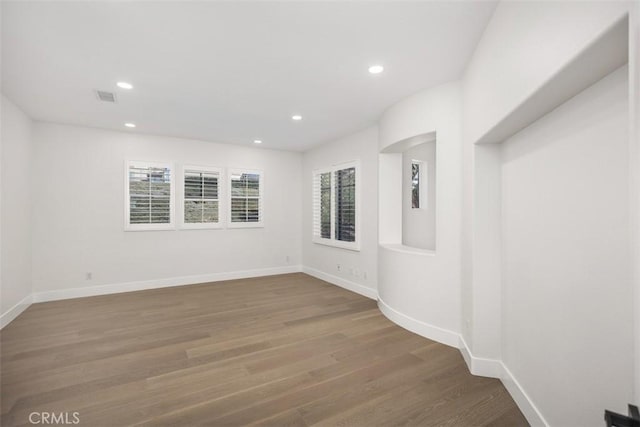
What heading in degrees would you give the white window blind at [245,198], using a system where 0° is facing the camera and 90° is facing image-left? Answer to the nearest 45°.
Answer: approximately 0°

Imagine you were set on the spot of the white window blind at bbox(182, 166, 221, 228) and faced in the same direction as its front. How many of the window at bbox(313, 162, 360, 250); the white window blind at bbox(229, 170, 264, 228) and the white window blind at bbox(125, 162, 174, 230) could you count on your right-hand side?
1

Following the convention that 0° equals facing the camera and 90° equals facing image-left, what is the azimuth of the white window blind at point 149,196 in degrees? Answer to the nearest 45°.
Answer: approximately 0°

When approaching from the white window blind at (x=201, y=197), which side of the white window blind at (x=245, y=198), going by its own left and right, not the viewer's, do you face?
right

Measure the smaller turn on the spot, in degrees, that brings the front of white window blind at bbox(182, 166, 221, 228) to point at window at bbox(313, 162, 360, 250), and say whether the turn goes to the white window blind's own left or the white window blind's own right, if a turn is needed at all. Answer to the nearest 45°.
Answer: approximately 45° to the white window blind's own left

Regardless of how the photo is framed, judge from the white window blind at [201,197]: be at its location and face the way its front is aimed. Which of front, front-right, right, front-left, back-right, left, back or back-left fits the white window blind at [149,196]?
right

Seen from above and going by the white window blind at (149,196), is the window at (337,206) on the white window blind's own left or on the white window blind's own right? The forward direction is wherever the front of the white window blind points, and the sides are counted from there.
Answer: on the white window blind's own left

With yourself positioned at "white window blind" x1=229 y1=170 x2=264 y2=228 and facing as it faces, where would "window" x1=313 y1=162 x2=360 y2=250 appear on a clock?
The window is roughly at 10 o'clock from the white window blind.

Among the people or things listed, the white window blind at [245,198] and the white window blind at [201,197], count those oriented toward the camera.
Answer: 2
